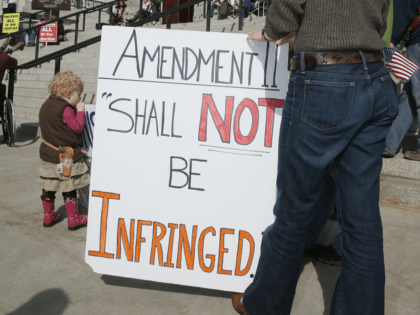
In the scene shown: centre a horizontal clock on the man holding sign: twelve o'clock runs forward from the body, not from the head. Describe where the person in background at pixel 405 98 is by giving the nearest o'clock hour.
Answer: The person in background is roughly at 2 o'clock from the man holding sign.

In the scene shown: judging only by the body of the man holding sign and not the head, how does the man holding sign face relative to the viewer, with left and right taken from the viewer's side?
facing away from the viewer and to the left of the viewer
